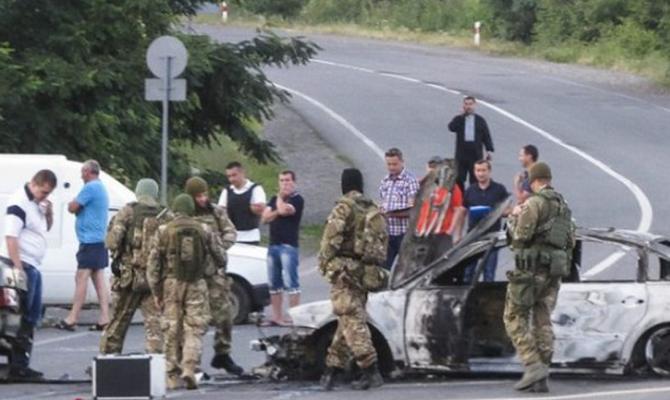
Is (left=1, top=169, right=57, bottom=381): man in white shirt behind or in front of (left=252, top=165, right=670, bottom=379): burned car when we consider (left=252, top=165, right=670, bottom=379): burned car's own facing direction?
in front

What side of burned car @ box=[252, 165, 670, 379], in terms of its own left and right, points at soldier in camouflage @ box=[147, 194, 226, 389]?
front

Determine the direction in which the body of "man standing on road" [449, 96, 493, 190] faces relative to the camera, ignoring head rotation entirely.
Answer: toward the camera

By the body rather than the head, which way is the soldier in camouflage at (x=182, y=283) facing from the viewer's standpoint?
away from the camera

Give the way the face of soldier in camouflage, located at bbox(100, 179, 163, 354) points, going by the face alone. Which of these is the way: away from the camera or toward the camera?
away from the camera

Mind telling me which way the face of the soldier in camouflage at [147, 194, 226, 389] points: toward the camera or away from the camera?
away from the camera

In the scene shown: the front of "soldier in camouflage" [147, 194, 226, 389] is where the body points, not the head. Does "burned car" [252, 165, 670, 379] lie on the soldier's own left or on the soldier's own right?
on the soldier's own right

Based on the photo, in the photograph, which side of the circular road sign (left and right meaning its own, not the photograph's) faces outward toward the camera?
back

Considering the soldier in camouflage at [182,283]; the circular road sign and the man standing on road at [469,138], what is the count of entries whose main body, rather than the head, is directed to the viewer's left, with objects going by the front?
0

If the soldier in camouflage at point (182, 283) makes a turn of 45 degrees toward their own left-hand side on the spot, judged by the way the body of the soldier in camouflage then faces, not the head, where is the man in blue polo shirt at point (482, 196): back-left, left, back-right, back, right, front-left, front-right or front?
right

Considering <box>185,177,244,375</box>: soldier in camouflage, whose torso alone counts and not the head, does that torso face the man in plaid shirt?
no

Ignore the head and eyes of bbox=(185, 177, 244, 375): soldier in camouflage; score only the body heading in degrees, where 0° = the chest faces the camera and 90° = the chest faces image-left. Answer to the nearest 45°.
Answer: approximately 315°

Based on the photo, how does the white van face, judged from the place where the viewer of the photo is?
facing to the right of the viewer

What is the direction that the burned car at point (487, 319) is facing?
to the viewer's left

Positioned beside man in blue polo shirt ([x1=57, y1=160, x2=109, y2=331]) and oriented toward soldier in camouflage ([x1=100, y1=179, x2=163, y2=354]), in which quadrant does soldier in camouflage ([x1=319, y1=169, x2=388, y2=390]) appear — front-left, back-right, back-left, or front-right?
front-left

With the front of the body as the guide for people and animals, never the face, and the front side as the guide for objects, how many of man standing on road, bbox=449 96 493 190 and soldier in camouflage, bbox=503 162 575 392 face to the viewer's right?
0

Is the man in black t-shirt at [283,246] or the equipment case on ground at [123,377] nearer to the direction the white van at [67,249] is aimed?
the man in black t-shirt
